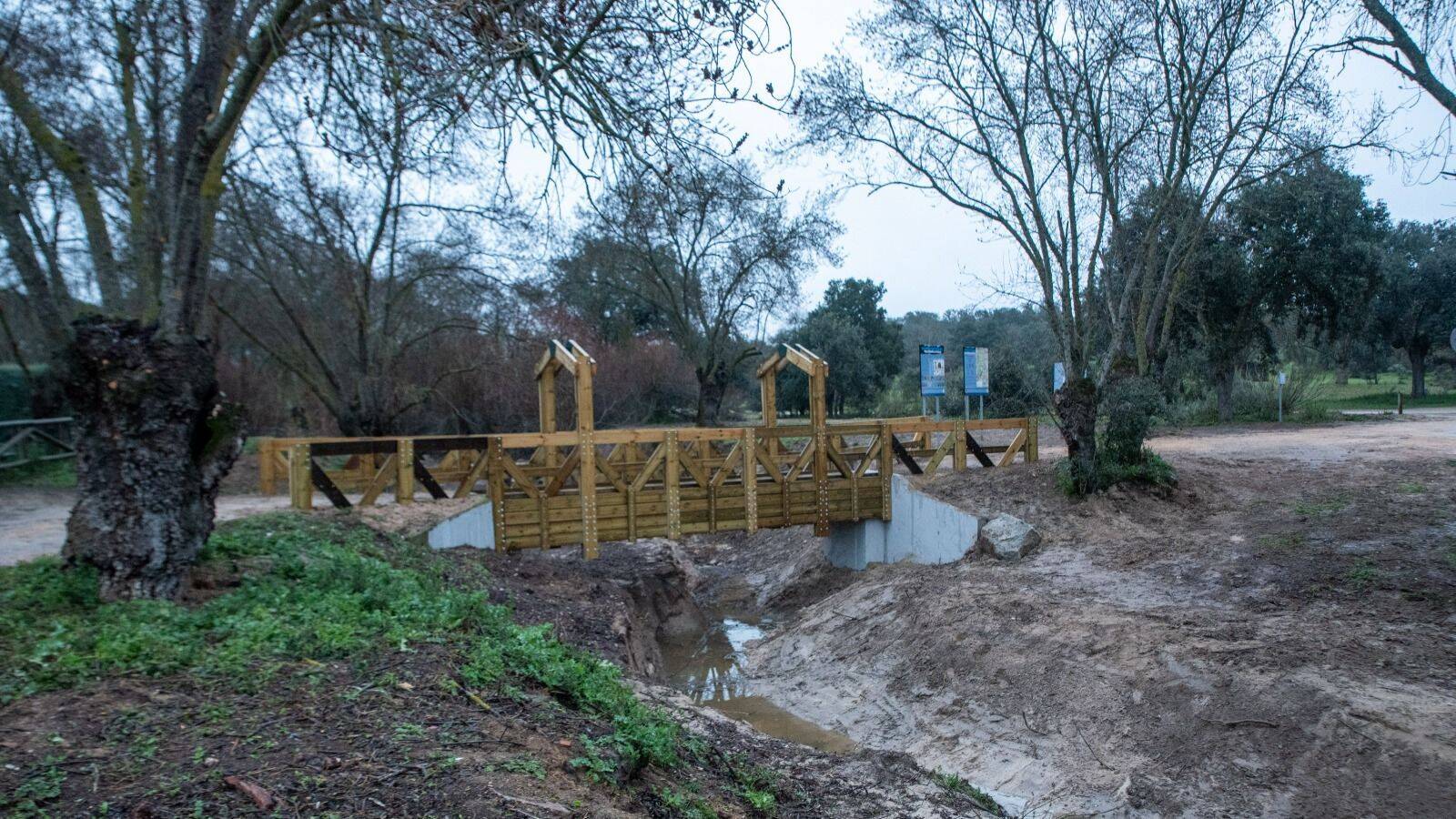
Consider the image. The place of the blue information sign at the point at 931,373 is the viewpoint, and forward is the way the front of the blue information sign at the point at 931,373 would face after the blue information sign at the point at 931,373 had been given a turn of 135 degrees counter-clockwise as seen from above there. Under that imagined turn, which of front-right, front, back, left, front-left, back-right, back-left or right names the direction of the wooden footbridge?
back

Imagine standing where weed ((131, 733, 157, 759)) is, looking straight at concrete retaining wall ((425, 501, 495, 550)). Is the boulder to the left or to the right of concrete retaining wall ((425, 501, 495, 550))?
right

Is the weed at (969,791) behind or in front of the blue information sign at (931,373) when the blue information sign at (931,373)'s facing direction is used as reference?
in front

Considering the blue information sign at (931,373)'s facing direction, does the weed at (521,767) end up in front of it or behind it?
in front

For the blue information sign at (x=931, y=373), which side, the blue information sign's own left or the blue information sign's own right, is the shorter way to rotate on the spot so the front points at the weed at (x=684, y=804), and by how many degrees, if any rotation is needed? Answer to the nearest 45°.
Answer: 0° — it already faces it

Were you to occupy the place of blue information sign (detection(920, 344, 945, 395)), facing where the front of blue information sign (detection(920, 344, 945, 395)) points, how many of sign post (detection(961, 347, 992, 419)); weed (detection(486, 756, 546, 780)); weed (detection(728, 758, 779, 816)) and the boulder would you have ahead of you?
3

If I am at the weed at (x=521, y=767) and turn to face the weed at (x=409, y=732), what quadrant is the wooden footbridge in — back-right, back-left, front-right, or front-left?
front-right

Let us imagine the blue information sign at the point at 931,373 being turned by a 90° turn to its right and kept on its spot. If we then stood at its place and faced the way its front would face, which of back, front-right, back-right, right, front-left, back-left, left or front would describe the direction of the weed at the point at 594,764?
left

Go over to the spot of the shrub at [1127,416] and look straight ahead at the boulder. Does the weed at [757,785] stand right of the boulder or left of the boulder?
left

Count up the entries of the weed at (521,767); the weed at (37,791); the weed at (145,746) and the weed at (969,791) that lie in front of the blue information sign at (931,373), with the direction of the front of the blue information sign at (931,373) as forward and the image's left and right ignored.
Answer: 4

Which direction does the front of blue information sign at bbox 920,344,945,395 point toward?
toward the camera

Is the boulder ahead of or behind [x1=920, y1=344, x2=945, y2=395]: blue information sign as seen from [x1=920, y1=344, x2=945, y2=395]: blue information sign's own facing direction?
ahead

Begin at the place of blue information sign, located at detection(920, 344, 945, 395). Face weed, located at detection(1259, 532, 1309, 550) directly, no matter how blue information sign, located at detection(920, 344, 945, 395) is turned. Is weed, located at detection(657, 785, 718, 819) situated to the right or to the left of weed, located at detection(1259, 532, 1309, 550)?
right

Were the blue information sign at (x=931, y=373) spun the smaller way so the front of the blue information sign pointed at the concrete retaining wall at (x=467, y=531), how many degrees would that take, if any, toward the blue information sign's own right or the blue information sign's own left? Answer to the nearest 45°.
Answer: approximately 45° to the blue information sign's own right
